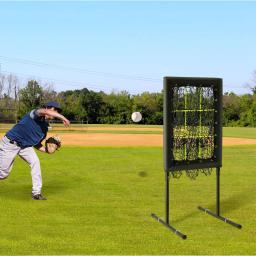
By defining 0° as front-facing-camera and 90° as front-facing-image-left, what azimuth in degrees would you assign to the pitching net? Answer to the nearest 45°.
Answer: approximately 315°

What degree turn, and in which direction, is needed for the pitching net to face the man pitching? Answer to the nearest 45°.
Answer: approximately 135° to its right
